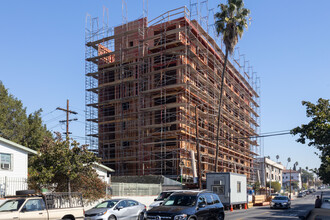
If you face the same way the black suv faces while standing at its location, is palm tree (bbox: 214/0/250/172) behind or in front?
behind

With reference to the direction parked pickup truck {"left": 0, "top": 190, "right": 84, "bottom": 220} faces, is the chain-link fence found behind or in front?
behind
